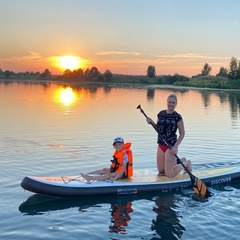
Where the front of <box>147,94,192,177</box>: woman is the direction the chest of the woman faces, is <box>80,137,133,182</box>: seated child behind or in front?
in front

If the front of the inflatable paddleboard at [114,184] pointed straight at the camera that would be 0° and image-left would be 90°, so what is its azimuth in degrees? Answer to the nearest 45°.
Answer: approximately 90°

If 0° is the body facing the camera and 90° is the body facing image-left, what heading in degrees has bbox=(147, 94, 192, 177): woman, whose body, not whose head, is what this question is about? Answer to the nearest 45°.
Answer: approximately 45°
